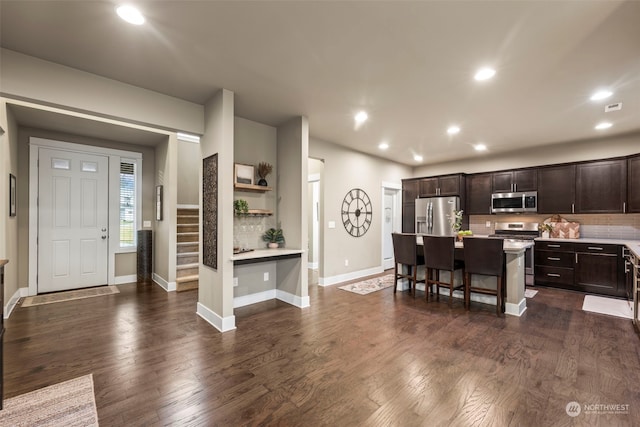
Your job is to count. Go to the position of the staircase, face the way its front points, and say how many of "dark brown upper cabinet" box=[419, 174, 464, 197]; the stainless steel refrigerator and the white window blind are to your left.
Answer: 2

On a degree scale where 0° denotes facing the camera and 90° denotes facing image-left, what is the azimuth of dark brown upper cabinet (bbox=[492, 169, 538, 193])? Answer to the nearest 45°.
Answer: approximately 0°

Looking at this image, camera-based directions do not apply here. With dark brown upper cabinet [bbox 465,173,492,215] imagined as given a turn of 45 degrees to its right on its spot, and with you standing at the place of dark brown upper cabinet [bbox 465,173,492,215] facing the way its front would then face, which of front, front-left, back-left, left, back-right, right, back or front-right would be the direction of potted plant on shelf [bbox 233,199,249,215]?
front

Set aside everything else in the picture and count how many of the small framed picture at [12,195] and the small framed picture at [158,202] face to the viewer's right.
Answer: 1

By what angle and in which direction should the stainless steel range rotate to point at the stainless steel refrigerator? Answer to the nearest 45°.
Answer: approximately 90° to its right

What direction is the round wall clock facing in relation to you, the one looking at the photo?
facing the viewer and to the right of the viewer

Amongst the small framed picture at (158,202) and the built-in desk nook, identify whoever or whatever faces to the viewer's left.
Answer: the small framed picture

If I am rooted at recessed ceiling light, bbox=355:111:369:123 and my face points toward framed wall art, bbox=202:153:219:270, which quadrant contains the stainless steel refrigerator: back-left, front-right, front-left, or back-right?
back-right

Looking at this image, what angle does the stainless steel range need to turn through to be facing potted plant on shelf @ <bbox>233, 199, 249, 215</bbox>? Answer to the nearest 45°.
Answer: approximately 45° to its right

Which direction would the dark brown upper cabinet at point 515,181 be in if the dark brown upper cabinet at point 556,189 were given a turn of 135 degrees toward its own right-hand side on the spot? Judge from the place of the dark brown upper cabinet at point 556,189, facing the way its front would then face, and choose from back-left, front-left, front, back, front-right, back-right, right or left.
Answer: front-left

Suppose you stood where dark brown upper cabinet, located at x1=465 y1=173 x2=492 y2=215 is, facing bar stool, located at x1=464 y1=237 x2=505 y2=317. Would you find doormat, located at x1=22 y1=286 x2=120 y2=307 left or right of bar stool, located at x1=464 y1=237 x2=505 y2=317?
right

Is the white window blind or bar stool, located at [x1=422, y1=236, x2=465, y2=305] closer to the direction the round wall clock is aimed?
the bar stool
